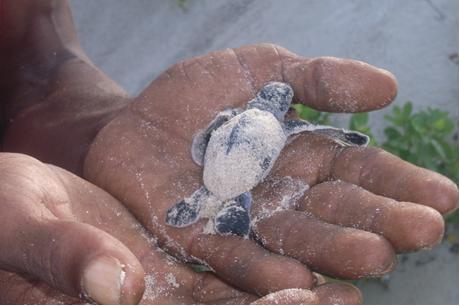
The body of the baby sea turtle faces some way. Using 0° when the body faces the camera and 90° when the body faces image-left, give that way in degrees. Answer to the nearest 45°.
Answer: approximately 225°
